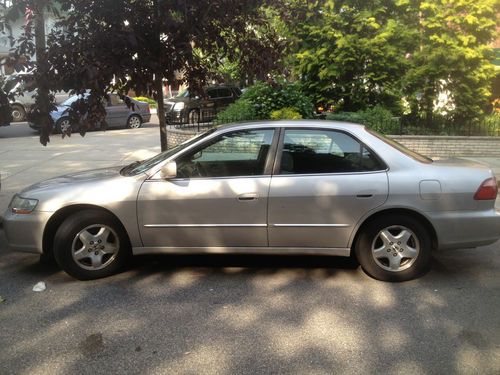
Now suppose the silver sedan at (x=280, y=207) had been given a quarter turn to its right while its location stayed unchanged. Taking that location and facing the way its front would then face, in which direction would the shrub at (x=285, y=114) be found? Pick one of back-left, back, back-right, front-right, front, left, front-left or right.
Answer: front

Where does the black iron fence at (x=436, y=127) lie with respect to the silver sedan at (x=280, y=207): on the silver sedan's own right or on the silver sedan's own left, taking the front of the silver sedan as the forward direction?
on the silver sedan's own right

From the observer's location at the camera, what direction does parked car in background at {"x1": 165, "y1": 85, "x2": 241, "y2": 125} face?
facing the viewer and to the left of the viewer

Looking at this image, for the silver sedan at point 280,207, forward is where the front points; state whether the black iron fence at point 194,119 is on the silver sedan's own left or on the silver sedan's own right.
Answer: on the silver sedan's own right

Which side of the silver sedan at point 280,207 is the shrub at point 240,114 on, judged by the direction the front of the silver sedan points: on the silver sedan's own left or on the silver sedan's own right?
on the silver sedan's own right

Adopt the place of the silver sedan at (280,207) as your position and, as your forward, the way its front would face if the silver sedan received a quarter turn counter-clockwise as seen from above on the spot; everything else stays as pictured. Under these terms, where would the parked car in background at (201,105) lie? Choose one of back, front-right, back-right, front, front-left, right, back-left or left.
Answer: back

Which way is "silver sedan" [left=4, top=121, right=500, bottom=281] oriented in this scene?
to the viewer's left

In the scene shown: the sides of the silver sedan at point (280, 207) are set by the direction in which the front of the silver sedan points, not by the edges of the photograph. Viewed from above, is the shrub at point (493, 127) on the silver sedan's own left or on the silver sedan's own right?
on the silver sedan's own right

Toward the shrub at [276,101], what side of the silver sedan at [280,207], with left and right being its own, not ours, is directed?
right
